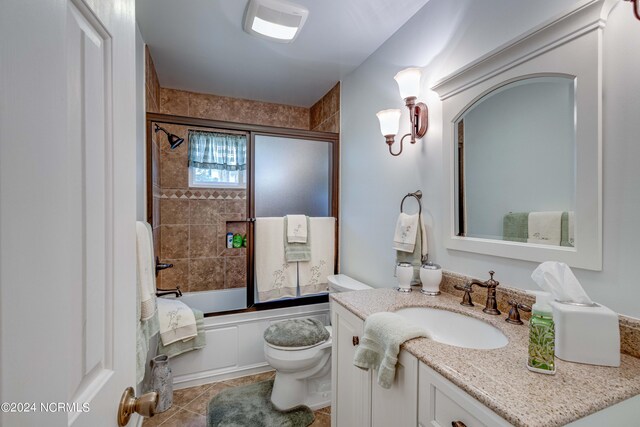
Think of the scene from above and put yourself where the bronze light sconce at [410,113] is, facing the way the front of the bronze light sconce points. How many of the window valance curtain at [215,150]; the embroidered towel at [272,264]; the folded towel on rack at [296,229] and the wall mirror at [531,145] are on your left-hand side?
1

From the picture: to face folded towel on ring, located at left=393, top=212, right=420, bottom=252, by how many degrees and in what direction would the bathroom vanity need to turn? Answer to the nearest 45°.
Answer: approximately 90° to its right

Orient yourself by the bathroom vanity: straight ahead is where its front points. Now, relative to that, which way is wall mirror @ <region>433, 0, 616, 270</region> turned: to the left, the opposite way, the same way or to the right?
the same way

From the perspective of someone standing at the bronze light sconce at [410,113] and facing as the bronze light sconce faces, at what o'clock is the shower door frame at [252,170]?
The shower door frame is roughly at 2 o'clock from the bronze light sconce.

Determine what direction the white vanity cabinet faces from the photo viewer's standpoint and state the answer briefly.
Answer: facing the viewer and to the left of the viewer

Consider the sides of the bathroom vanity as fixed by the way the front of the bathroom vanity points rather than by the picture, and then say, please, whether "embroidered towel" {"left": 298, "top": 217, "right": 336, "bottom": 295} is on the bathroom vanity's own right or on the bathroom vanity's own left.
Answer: on the bathroom vanity's own right

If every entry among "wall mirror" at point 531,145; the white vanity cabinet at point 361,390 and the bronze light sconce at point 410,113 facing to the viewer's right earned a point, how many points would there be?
0
